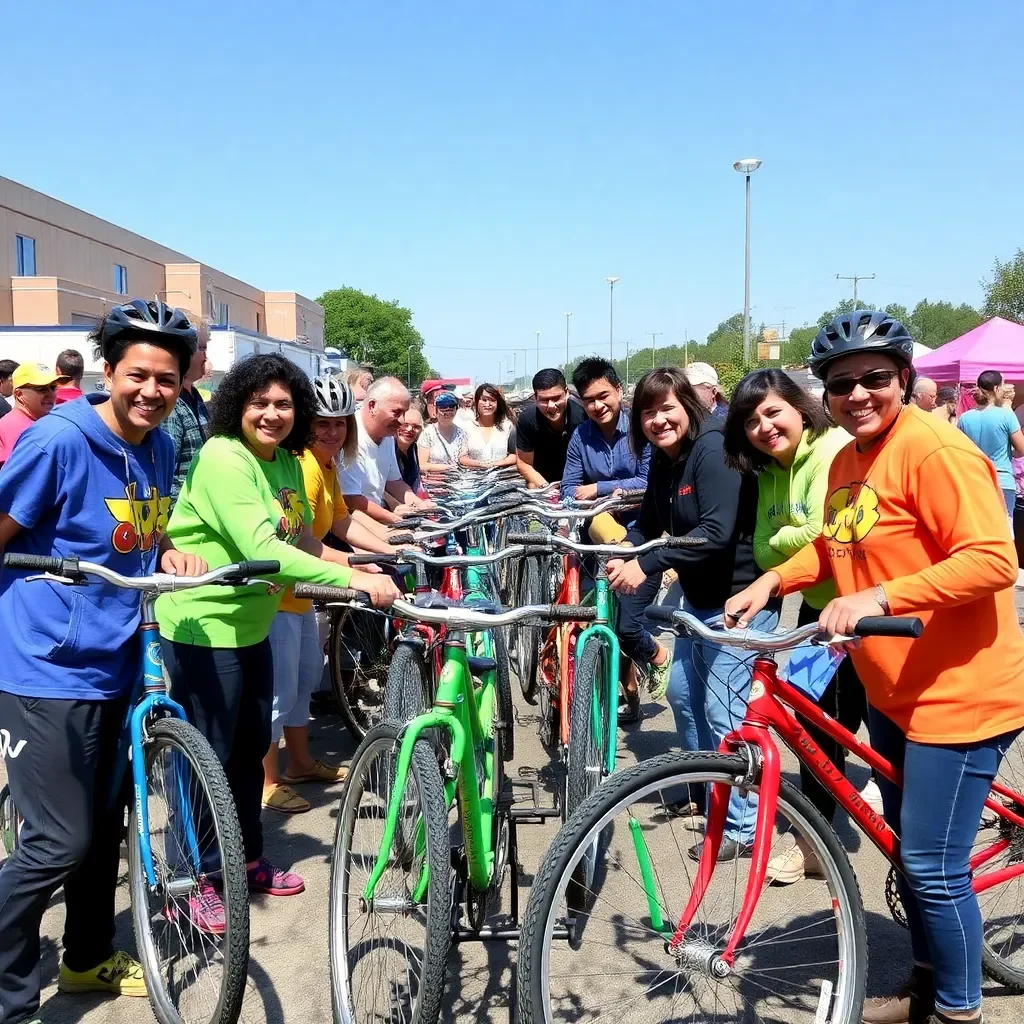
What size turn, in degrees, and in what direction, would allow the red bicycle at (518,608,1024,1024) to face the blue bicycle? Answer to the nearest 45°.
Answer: approximately 45° to its right

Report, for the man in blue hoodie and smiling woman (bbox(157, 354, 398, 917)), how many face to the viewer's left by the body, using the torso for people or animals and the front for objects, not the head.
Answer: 0

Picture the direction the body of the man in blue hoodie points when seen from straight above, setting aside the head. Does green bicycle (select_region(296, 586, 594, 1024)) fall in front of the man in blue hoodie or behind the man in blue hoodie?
in front

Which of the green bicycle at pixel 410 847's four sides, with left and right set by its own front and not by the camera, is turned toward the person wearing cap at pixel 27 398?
right

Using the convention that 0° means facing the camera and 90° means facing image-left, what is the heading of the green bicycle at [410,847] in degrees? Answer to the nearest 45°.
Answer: approximately 45°

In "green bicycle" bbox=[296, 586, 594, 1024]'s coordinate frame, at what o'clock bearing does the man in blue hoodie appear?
The man in blue hoodie is roughly at 2 o'clock from the green bicycle.

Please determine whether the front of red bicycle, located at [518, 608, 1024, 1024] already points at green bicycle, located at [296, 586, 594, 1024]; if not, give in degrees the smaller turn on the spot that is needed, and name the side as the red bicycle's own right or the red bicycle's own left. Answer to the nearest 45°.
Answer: approximately 45° to the red bicycle's own right

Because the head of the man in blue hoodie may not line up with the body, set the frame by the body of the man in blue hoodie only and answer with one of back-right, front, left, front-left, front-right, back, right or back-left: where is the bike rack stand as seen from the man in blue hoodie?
front-left
